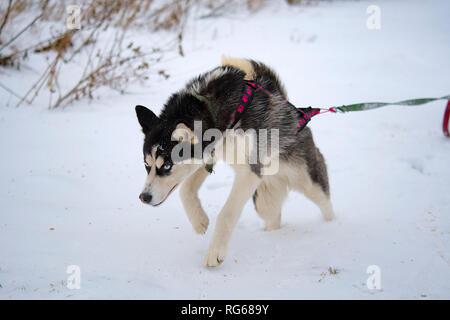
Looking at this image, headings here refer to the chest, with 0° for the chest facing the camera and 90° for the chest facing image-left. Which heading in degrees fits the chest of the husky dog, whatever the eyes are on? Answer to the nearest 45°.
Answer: approximately 45°

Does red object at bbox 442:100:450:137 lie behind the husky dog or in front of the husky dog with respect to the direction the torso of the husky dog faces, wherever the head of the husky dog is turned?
behind
